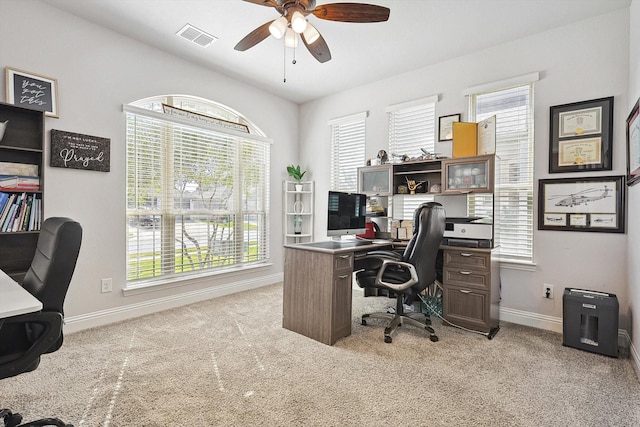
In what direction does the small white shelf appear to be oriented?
toward the camera

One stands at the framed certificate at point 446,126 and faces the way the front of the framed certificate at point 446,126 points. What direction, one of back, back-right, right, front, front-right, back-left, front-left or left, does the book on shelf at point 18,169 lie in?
front

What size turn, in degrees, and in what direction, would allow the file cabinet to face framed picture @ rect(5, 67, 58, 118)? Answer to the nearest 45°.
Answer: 0° — it already faces it

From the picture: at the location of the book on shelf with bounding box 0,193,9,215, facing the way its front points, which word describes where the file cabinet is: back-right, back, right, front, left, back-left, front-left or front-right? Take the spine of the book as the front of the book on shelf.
front-left

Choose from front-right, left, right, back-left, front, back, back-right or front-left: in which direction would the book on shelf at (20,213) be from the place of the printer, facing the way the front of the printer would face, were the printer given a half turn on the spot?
back-left

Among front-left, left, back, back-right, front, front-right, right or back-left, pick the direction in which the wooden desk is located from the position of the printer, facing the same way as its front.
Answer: front-right

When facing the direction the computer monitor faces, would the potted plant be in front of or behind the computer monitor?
behind

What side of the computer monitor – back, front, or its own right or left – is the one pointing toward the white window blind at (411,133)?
left

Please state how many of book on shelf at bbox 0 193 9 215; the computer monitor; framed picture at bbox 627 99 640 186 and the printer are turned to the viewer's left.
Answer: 1

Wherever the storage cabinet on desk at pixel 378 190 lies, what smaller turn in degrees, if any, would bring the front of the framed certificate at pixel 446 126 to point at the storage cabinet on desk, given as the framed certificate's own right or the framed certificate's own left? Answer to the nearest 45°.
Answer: approximately 45° to the framed certificate's own right

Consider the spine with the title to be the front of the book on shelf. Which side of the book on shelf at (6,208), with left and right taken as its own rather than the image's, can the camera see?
front

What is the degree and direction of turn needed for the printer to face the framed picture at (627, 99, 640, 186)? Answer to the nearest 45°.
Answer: approximately 90° to its left

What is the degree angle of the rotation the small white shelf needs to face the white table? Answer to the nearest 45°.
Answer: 0° — it already faces it
